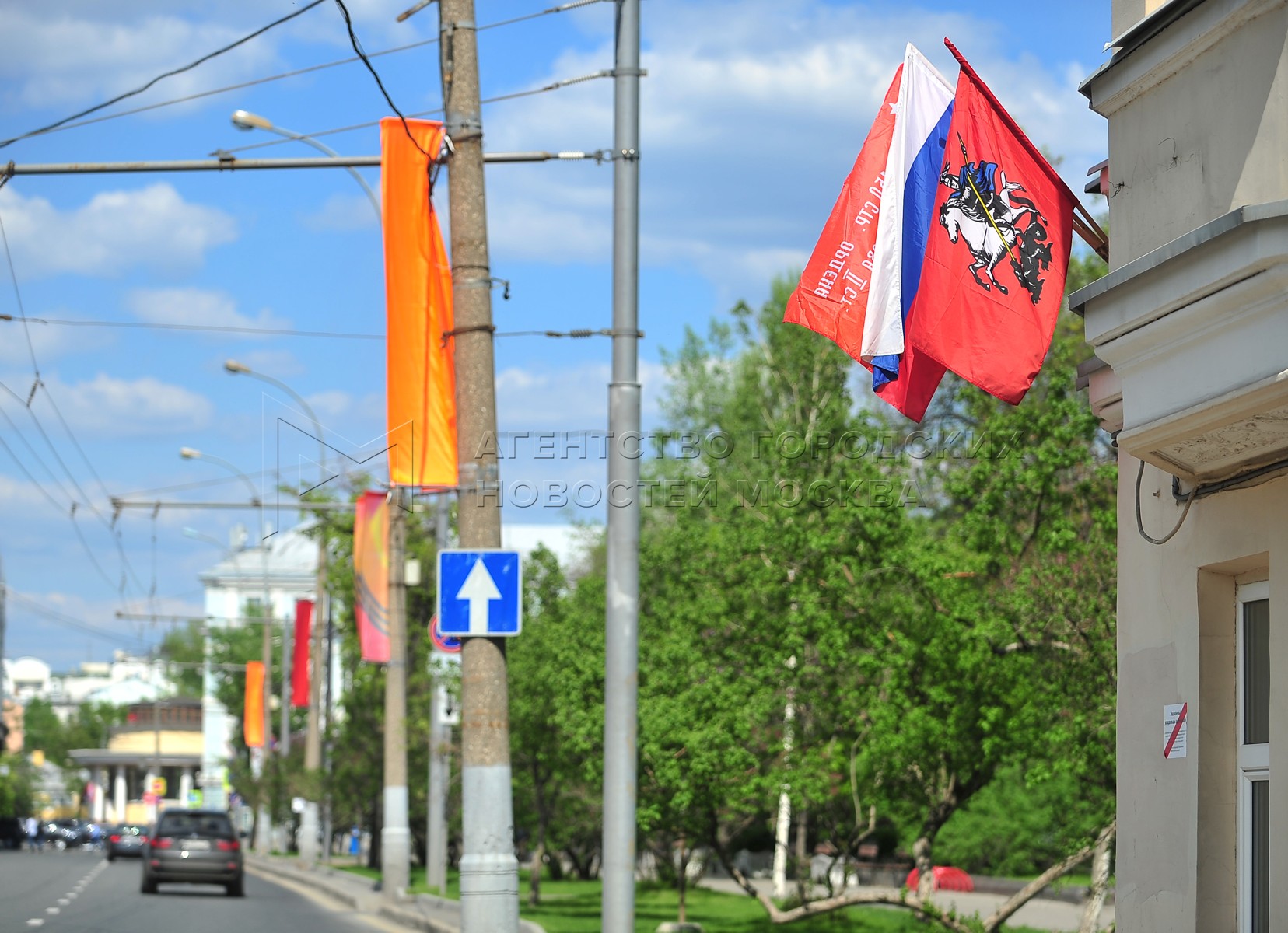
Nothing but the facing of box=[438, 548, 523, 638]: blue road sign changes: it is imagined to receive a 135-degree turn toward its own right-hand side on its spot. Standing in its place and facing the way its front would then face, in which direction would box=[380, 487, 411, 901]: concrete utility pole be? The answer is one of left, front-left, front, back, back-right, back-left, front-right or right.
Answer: front-right

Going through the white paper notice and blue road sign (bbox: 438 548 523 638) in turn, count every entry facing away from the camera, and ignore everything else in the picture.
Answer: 0

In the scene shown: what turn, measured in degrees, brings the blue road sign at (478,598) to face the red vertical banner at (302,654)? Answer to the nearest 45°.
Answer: approximately 180°

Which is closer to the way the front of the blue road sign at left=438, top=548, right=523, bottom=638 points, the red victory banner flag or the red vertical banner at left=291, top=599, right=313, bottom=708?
the red victory banner flag

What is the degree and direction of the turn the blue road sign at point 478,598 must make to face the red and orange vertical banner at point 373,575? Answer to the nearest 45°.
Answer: approximately 180°

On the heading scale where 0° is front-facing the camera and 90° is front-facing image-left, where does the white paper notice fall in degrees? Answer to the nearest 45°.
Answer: approximately 45°

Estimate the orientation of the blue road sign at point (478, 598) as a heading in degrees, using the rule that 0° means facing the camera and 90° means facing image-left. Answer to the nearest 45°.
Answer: approximately 0°

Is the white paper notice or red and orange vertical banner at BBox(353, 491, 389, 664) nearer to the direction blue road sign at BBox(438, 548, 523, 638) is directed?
the white paper notice
